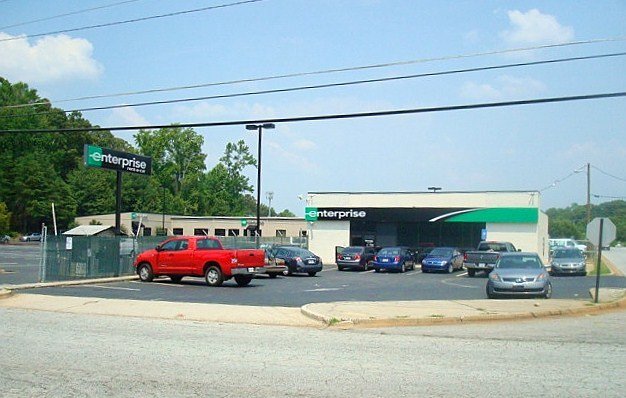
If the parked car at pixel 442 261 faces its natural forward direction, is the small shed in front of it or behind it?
in front

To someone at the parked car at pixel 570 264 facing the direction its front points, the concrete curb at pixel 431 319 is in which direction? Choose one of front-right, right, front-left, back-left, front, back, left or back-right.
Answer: front

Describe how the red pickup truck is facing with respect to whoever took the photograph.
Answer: facing away from the viewer and to the left of the viewer

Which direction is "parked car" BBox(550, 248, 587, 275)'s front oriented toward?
toward the camera

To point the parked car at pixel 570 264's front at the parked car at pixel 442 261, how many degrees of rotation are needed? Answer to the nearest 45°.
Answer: approximately 90° to its right

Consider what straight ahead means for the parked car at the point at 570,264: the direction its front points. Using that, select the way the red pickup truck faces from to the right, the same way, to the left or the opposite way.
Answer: to the right

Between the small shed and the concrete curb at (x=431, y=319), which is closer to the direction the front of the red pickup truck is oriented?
the small shed

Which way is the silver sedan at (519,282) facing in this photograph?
toward the camera

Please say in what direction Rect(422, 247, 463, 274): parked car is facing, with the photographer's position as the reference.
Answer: facing the viewer and to the left of the viewer
